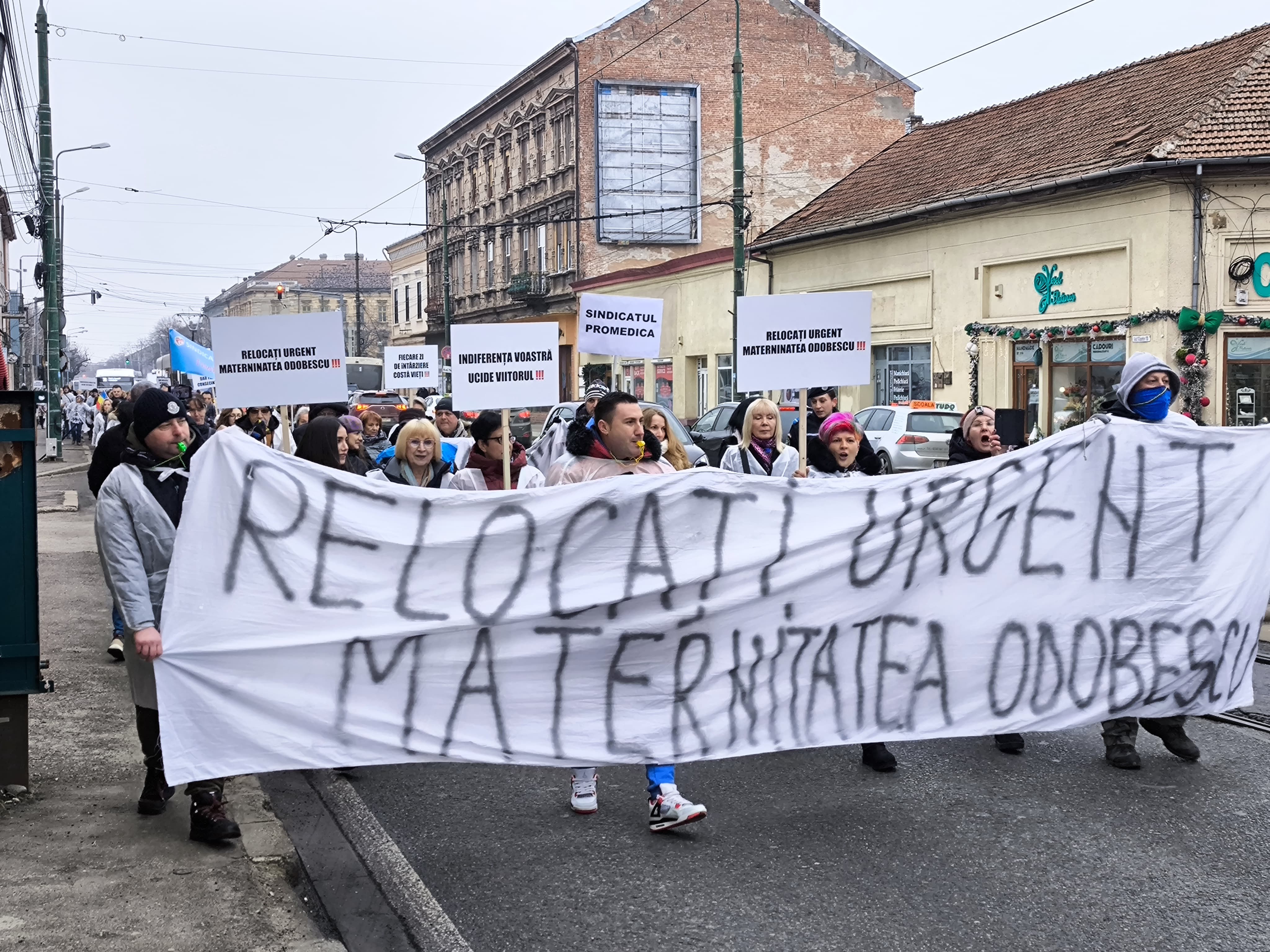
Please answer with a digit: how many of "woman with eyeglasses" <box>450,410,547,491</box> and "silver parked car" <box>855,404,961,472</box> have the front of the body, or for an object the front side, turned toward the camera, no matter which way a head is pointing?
1

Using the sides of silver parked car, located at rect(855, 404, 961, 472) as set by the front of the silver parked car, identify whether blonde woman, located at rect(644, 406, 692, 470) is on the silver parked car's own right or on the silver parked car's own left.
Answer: on the silver parked car's own left

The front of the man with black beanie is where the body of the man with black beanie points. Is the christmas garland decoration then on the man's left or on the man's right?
on the man's left

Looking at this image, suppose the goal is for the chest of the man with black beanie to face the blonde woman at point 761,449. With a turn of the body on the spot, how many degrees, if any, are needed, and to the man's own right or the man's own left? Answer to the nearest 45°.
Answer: approximately 90° to the man's own left

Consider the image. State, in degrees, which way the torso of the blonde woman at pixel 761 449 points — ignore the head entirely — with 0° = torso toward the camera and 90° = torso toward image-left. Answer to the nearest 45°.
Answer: approximately 0°

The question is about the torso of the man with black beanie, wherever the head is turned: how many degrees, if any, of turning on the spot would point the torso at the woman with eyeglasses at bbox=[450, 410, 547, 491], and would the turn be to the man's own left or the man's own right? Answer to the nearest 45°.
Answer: approximately 90° to the man's own left

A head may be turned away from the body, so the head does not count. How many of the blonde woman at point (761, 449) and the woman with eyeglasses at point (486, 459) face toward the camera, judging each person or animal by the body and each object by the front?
2

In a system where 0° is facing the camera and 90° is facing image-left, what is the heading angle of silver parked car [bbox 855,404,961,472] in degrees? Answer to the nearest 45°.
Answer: approximately 135°

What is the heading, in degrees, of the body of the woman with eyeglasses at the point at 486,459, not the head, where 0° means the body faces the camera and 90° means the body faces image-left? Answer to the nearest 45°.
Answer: approximately 0°

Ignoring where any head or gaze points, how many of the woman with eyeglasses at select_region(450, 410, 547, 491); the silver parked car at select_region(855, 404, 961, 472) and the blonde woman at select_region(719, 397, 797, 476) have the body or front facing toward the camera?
2

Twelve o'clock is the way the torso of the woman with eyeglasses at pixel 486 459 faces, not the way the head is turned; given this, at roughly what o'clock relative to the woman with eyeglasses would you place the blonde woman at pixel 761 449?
The blonde woman is roughly at 9 o'clock from the woman with eyeglasses.
